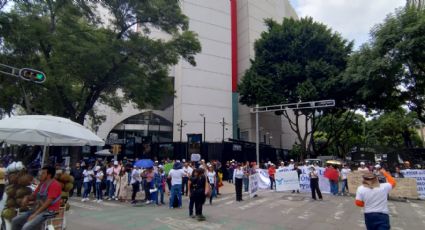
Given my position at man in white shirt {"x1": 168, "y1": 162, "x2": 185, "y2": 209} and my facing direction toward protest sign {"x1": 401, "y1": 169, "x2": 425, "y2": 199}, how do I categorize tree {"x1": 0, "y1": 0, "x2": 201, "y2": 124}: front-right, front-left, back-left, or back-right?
back-left

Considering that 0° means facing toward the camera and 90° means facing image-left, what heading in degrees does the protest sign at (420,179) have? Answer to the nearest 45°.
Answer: approximately 0°

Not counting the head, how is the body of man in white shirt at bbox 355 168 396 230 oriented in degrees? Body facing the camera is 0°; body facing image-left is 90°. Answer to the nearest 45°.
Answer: approximately 180°

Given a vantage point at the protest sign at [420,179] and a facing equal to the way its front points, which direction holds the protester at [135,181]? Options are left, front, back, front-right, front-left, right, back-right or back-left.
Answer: front-right

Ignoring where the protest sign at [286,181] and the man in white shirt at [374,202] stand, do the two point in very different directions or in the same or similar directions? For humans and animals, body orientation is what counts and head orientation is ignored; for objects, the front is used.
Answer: very different directions
